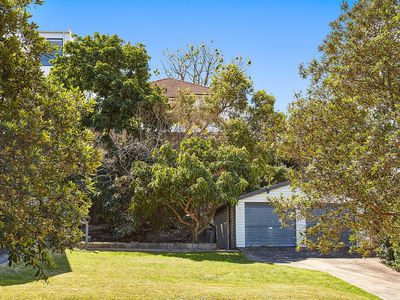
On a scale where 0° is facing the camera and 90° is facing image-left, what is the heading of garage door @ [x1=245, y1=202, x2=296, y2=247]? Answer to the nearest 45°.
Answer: approximately 0°

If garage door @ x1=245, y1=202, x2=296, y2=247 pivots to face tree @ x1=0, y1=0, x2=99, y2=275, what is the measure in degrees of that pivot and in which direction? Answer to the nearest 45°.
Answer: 0° — it already faces it

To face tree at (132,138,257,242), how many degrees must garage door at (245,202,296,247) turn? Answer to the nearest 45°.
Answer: approximately 45° to its right

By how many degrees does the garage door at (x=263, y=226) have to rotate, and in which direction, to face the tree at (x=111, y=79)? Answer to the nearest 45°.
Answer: approximately 90° to its right

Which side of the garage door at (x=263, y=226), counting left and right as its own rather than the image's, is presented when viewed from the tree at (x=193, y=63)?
back
